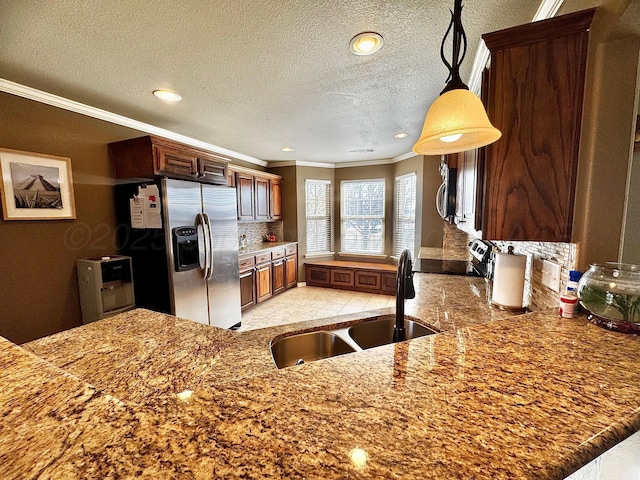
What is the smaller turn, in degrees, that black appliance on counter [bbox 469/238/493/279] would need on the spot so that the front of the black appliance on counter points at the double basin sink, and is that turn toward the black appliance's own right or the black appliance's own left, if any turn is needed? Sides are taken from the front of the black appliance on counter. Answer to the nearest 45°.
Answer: approximately 45° to the black appliance's own left

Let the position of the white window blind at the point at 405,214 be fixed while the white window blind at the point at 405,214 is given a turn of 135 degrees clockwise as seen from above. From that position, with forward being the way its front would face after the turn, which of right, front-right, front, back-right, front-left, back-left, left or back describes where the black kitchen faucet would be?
back

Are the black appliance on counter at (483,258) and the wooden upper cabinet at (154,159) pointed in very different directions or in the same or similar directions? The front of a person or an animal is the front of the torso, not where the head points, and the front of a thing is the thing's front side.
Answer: very different directions

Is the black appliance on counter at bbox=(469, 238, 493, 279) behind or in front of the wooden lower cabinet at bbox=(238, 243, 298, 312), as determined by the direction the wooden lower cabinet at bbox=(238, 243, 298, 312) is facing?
in front

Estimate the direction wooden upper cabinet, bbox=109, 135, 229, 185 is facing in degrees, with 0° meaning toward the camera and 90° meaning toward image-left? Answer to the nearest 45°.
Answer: approximately 315°

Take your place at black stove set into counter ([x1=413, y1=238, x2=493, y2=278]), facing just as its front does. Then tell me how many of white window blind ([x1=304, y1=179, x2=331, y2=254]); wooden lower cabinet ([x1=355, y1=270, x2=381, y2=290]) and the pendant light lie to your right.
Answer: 2

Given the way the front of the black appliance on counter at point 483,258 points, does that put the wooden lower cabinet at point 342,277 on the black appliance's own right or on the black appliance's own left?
on the black appliance's own right

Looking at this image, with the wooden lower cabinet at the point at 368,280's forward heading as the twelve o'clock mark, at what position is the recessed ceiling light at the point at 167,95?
The recessed ceiling light is roughly at 1 o'clock from the wooden lower cabinet.

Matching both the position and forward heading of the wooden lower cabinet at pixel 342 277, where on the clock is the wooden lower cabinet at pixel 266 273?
the wooden lower cabinet at pixel 266 273 is roughly at 2 o'clock from the wooden lower cabinet at pixel 342 277.

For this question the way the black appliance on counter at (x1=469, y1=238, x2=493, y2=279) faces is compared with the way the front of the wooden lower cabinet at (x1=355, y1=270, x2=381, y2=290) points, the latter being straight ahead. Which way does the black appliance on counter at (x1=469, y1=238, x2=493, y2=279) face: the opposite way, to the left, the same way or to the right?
to the right

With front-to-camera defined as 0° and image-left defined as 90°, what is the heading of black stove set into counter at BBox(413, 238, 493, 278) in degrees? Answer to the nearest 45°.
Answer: approximately 45°

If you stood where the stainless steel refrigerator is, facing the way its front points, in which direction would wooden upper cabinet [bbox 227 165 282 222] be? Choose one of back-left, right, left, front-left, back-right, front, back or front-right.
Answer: left

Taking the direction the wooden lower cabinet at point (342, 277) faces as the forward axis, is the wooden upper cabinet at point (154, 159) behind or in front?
in front

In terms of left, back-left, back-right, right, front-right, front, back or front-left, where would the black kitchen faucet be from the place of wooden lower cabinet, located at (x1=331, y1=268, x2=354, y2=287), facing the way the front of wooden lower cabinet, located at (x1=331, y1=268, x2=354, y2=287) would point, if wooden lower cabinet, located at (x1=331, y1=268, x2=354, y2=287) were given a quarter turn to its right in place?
left

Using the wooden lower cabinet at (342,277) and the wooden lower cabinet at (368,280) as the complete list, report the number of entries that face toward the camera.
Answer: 2

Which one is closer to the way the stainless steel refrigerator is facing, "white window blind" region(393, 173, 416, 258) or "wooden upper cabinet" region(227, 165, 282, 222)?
the white window blind

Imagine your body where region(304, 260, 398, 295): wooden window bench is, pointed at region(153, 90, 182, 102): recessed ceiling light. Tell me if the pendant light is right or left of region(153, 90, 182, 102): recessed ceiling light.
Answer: left
